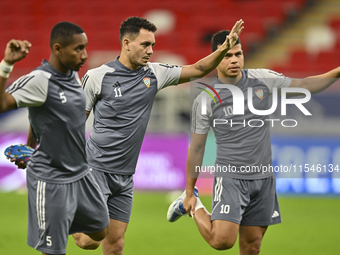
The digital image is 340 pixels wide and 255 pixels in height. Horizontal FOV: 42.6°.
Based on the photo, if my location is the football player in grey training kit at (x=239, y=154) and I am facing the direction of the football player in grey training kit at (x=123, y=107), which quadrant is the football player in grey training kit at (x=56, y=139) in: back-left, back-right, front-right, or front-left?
front-left

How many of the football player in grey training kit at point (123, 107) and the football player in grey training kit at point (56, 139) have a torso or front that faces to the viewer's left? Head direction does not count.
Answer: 0

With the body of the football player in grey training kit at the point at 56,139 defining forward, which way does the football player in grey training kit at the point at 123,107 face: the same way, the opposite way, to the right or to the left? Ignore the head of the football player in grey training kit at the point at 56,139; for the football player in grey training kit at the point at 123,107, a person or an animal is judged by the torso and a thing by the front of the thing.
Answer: the same way

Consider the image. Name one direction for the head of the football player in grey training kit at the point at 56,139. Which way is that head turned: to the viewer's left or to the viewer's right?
to the viewer's right

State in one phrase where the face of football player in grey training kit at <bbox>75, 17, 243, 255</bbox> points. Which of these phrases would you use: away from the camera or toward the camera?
toward the camera

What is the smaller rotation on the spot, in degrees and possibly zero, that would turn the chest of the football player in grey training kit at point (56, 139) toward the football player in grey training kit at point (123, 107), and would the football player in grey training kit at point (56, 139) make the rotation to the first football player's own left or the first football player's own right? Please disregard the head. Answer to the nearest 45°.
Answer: approximately 90° to the first football player's own left

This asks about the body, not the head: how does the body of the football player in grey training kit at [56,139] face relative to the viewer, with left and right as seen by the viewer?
facing the viewer and to the right of the viewer

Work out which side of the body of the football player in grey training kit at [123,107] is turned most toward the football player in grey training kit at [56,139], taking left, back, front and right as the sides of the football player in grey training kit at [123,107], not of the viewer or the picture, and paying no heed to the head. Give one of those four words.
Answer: right

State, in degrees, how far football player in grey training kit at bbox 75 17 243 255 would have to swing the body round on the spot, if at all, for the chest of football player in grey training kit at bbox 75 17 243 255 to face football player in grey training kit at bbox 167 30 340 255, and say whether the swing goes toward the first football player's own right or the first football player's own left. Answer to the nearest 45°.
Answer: approximately 45° to the first football player's own left

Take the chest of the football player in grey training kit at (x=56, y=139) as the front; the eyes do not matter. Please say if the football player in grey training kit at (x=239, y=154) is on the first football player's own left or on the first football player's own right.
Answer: on the first football player's own left

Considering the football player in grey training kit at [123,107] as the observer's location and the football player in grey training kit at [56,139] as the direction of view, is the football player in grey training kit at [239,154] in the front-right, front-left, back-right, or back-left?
back-left
